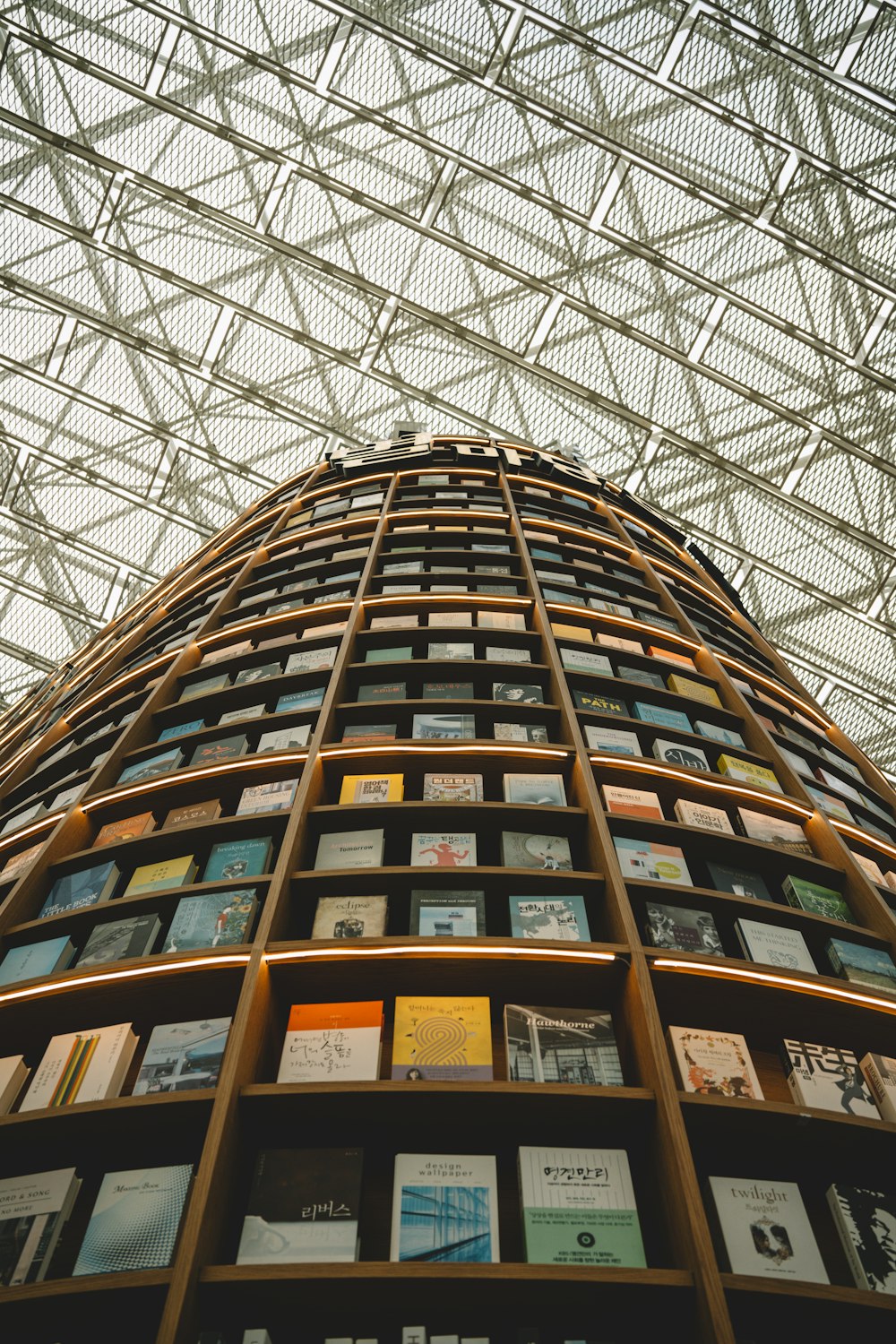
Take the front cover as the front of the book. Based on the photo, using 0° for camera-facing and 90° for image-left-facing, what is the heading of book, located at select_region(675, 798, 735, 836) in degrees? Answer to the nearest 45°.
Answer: approximately 315°

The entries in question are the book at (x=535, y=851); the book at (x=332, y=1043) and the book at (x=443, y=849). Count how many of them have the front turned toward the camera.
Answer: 3

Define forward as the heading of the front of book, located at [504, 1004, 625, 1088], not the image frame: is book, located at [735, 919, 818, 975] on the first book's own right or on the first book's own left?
on the first book's own left

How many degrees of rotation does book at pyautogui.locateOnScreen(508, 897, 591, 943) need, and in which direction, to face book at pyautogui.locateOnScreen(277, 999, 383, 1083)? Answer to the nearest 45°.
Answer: approximately 90° to its right

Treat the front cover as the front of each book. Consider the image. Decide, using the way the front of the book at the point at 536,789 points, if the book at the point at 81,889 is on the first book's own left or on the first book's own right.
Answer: on the first book's own right

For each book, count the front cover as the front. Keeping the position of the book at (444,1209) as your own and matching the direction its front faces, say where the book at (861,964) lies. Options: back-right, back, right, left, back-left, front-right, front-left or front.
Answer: left

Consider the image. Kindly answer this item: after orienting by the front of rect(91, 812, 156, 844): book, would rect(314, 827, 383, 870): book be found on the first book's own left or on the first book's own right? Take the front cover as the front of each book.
on the first book's own left

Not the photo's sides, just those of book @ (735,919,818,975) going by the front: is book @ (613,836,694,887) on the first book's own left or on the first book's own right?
on the first book's own right

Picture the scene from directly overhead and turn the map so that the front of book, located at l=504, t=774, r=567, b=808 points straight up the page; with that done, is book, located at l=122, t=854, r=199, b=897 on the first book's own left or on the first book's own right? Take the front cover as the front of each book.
on the first book's own right

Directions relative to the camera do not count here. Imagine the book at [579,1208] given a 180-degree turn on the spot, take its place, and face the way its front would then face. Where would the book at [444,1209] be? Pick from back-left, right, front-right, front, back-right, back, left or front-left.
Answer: left

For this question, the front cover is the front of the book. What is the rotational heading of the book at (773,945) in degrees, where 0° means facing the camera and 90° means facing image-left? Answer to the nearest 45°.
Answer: approximately 315°

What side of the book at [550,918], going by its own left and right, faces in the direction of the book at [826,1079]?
left
